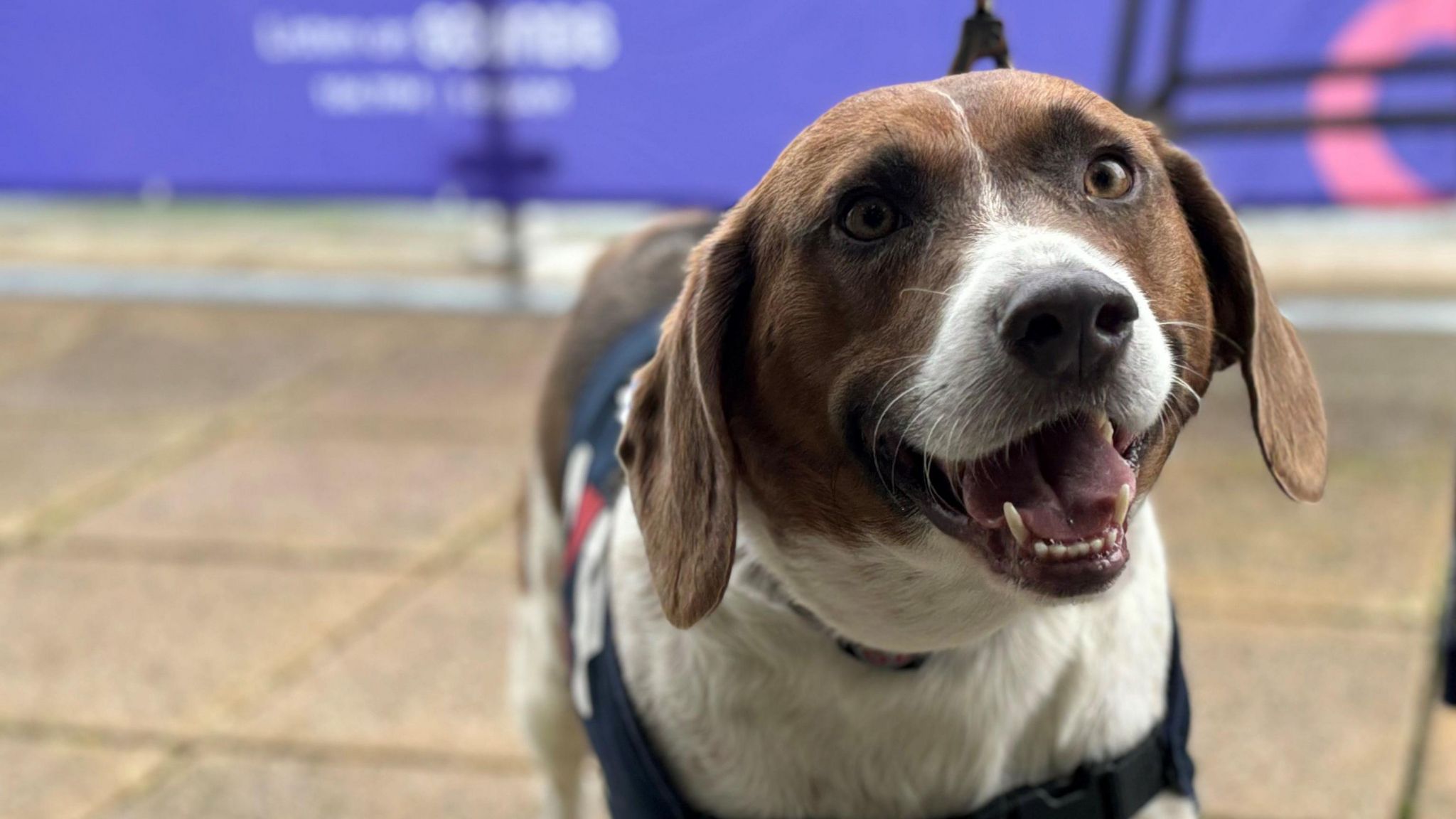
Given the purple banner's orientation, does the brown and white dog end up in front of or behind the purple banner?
in front

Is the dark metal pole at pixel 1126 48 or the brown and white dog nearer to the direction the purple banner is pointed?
the brown and white dog

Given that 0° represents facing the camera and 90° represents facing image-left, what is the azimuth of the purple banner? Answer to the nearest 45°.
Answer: approximately 0°
